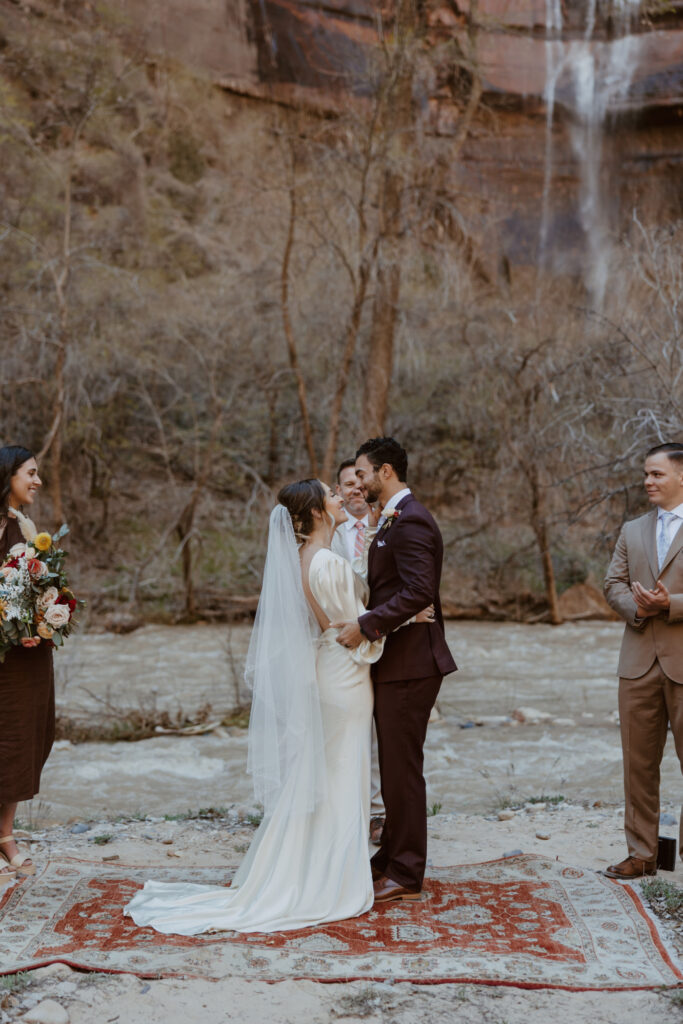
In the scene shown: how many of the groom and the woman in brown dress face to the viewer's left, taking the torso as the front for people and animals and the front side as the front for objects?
1

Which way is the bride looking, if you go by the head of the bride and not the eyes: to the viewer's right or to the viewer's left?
to the viewer's right

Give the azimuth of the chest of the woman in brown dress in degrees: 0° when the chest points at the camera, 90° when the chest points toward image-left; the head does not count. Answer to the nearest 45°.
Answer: approximately 315°

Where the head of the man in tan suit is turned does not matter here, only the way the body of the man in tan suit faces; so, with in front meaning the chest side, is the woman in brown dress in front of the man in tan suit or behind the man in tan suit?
in front

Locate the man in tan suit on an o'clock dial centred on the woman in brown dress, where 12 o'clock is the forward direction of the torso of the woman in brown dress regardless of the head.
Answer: The man in tan suit is roughly at 11 o'clock from the woman in brown dress.

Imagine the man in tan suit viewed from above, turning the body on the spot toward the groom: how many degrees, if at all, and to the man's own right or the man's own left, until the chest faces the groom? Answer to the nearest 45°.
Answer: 0° — they already face them

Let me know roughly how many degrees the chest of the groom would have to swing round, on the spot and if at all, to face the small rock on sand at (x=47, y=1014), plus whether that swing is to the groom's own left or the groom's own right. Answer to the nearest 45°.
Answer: approximately 45° to the groom's own left

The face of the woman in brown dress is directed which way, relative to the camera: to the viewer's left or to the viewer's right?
to the viewer's right

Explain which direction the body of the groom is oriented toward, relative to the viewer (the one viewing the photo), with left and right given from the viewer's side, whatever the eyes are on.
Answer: facing to the left of the viewer

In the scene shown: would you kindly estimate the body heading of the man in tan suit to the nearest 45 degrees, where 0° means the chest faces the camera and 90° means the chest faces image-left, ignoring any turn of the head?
approximately 45°

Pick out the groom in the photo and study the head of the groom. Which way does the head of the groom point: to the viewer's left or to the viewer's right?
to the viewer's left

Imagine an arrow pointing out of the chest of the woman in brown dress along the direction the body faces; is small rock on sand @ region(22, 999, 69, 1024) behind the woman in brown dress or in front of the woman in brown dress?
in front

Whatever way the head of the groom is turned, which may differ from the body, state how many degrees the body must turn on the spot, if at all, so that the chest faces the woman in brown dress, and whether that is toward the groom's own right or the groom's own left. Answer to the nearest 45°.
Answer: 0° — they already face them
